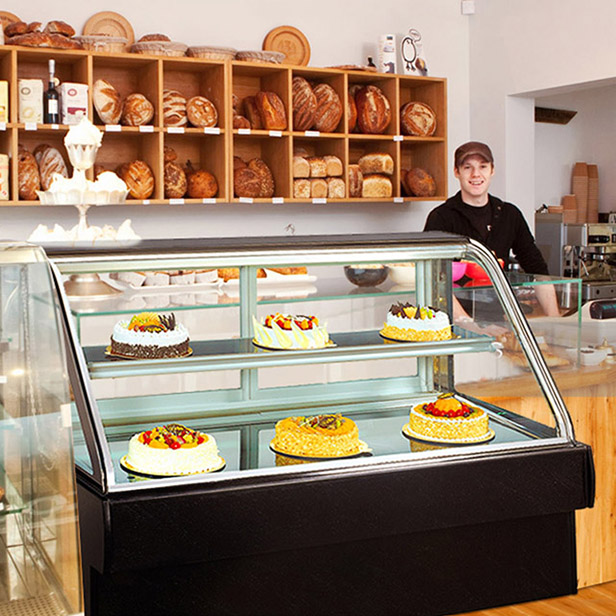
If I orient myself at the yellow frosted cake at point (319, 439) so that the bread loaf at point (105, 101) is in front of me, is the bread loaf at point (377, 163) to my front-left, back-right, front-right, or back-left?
front-right

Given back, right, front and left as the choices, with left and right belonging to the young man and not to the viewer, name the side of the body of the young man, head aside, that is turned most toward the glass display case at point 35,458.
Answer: front

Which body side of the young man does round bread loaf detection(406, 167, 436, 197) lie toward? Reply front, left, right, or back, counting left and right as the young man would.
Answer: back

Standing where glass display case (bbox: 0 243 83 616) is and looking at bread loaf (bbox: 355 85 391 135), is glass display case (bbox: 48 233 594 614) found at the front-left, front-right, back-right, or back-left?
front-right

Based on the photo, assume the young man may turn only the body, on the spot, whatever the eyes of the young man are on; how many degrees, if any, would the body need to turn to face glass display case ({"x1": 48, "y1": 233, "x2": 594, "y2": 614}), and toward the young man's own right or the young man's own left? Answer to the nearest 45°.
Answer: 0° — they already face it

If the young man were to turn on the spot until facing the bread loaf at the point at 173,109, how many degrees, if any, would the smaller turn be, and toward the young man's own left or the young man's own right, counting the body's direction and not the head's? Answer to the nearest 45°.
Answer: approximately 135° to the young man's own right

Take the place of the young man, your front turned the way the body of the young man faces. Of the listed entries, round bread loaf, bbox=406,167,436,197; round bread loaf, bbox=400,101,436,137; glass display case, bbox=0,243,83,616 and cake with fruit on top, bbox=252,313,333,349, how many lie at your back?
2

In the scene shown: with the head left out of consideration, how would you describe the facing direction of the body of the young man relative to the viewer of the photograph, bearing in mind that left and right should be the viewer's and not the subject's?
facing the viewer

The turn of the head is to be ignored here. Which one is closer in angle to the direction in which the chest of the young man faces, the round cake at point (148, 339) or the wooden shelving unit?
the round cake

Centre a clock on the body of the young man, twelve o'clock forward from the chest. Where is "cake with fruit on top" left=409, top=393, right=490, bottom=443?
The cake with fruit on top is roughly at 12 o'clock from the young man.

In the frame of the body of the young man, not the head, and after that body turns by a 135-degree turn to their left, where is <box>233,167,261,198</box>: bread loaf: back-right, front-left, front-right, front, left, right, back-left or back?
left

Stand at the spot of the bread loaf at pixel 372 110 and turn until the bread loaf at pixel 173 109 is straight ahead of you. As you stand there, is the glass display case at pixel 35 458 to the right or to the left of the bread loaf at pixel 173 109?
left

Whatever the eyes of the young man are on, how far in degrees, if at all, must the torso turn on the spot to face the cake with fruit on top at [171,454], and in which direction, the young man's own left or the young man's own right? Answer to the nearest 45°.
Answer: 0° — they already face it

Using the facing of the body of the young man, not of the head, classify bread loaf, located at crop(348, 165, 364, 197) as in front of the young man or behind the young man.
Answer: behind
